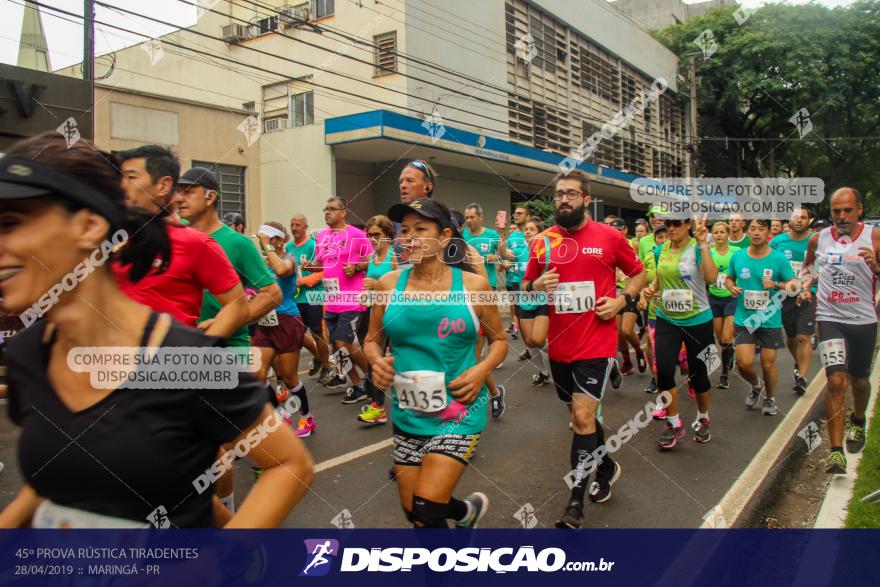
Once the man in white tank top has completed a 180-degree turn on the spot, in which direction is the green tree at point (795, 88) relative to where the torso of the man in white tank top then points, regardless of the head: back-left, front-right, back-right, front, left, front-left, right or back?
front

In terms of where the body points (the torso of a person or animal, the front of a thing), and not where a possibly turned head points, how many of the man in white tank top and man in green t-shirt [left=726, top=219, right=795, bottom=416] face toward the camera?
2

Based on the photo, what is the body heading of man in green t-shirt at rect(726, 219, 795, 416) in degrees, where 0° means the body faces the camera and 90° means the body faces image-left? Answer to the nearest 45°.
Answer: approximately 0°

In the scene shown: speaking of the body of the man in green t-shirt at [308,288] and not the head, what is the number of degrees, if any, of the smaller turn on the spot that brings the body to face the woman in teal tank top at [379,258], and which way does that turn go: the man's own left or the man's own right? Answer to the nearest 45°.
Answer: approximately 90° to the man's own left

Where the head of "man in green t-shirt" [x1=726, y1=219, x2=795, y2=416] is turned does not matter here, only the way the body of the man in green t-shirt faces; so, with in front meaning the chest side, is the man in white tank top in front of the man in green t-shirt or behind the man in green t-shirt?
in front

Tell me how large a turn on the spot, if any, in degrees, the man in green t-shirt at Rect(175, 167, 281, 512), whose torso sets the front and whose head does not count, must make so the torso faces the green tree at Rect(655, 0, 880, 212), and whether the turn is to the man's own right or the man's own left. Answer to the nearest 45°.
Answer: approximately 180°

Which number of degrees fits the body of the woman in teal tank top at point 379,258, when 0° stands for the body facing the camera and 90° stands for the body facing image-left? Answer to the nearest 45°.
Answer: approximately 45°

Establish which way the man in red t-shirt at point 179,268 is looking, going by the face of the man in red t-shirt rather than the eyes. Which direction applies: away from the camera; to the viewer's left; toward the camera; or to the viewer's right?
to the viewer's left
